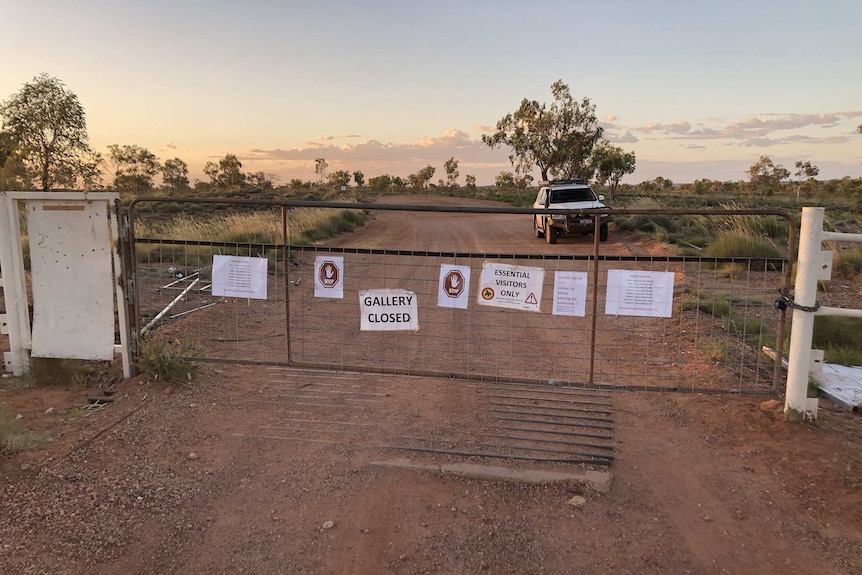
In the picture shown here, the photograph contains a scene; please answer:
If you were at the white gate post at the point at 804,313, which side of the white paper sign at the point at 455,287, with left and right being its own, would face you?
left

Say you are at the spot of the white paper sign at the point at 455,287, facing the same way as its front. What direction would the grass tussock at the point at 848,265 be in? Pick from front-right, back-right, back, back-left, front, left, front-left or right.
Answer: back-left

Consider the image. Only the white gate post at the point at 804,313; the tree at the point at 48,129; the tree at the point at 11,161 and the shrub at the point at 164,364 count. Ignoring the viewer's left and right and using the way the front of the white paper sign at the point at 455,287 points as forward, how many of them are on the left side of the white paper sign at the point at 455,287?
1

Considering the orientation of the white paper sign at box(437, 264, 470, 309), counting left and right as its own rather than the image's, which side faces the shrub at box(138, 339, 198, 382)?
right

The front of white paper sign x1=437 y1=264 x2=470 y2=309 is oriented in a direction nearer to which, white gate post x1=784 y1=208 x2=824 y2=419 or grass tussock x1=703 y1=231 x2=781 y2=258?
the white gate post

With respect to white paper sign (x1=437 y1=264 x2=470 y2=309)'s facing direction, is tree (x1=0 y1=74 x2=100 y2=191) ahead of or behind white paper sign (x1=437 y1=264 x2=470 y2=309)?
behind

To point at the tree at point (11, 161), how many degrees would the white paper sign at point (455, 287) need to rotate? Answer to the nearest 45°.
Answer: approximately 135° to its right

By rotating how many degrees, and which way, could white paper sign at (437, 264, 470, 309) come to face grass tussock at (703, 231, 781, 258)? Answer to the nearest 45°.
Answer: approximately 135° to its left

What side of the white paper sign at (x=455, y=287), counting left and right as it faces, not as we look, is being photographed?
front

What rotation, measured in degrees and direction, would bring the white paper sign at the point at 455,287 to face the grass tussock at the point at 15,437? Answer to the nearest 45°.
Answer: approximately 90° to its right

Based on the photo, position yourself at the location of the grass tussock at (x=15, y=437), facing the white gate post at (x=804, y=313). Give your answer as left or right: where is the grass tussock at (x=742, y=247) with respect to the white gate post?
left
